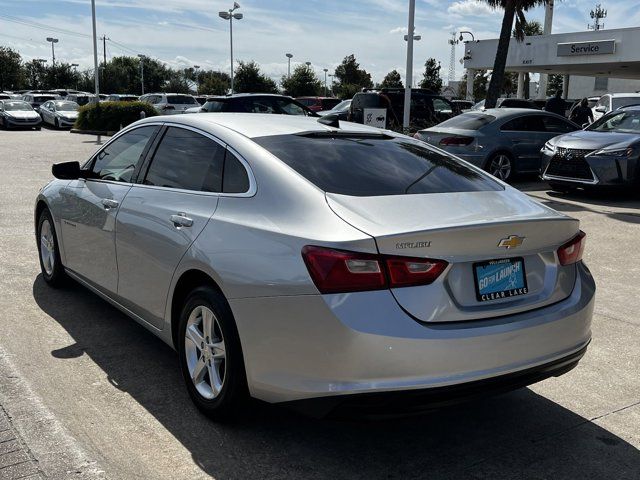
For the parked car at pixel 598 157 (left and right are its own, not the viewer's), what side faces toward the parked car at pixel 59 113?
right

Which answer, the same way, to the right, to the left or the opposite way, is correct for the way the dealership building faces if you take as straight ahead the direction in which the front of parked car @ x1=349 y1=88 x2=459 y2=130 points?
the opposite way

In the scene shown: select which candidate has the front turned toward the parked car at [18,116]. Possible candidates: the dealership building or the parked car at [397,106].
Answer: the dealership building

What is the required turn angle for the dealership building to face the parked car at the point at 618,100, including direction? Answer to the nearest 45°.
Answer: approximately 45° to its left

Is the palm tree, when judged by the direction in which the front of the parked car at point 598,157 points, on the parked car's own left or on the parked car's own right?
on the parked car's own right

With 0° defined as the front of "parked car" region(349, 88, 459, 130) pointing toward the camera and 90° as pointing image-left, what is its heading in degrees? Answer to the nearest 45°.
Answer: approximately 225°

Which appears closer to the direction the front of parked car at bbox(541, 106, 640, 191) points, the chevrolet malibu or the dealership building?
the chevrolet malibu

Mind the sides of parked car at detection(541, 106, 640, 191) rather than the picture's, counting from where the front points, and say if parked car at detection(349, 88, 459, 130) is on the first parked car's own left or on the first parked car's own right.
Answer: on the first parked car's own right

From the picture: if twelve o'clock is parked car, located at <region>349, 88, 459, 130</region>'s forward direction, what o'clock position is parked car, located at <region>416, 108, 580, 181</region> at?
parked car, located at <region>416, 108, 580, 181</region> is roughly at 4 o'clock from parked car, located at <region>349, 88, 459, 130</region>.
